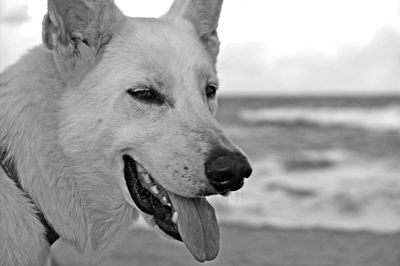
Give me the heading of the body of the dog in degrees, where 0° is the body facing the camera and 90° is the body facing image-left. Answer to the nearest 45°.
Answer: approximately 315°
